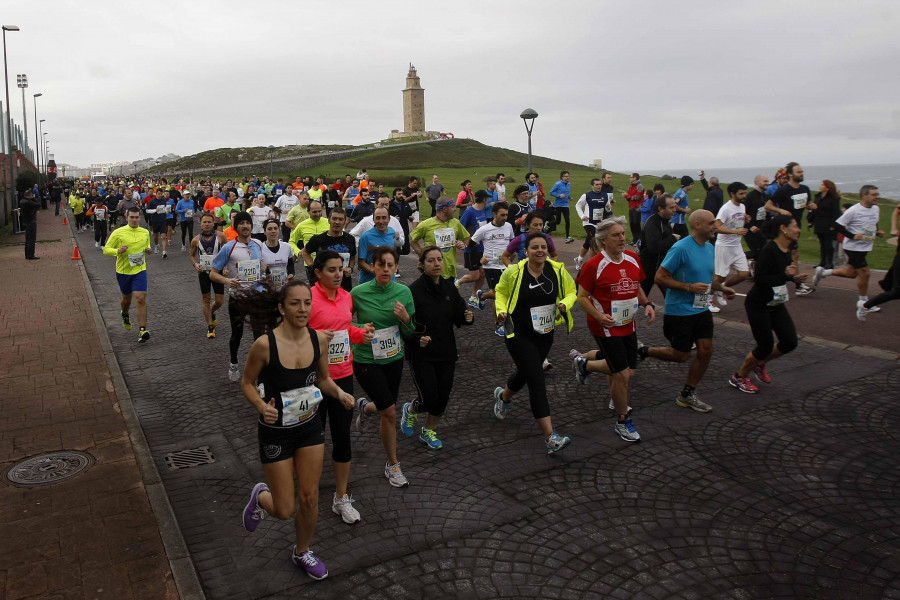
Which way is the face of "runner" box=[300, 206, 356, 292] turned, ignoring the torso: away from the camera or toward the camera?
toward the camera

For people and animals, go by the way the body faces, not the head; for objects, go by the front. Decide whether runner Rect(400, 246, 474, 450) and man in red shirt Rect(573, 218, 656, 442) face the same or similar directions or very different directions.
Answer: same or similar directions

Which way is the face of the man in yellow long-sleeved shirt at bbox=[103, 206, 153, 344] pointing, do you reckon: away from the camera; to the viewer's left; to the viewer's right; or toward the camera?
toward the camera

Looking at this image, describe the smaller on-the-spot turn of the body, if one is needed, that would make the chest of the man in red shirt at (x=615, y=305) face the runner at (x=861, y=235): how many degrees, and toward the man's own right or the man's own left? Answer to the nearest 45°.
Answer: approximately 90° to the man's own left

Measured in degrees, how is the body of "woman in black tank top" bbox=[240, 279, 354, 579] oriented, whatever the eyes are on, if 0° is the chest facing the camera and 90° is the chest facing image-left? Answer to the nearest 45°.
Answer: approximately 315°

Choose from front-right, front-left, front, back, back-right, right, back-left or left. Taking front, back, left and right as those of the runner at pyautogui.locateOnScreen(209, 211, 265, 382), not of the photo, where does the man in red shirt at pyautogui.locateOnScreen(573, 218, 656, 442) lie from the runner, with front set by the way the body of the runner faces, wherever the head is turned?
front-left

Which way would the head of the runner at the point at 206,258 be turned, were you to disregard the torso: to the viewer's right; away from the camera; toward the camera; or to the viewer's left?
toward the camera

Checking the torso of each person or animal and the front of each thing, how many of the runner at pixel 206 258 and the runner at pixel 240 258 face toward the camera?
2

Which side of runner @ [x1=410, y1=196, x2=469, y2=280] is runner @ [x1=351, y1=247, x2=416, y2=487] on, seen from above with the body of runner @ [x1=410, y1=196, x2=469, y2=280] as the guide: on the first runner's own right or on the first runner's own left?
on the first runner's own right

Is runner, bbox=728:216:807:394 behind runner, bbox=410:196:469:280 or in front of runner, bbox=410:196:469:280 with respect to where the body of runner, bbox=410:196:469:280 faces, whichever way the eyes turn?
in front

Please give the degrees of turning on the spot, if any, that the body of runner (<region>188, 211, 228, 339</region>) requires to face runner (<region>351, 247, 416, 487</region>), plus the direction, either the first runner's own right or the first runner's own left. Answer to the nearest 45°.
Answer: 0° — they already face them

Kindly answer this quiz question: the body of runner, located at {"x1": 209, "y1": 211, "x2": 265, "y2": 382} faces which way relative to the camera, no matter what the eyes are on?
toward the camera

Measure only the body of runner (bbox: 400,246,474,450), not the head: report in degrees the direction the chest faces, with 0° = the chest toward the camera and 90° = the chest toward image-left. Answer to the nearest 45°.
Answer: approximately 315°

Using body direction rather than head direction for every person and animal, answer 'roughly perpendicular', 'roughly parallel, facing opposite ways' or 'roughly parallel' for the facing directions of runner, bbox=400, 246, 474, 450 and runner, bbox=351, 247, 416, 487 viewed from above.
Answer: roughly parallel

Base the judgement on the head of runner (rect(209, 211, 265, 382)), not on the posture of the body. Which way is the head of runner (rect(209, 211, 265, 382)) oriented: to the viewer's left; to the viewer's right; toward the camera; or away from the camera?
toward the camera

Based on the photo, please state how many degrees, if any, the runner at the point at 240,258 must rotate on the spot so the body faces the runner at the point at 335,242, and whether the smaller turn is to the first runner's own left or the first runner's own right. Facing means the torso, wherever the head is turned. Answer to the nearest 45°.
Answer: approximately 90° to the first runner's own left

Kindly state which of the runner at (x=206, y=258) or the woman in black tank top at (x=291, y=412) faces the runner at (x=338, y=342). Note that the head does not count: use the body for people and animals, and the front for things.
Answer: the runner at (x=206, y=258)
